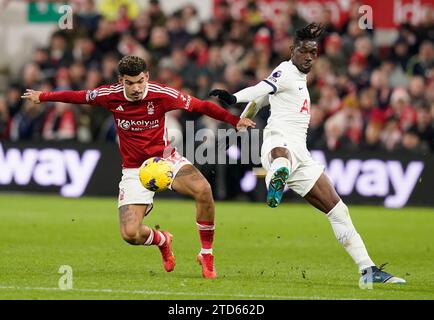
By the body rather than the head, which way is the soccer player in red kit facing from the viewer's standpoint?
toward the camera

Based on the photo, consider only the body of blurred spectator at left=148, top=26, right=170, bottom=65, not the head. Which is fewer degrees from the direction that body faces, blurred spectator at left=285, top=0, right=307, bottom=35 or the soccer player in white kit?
the soccer player in white kit

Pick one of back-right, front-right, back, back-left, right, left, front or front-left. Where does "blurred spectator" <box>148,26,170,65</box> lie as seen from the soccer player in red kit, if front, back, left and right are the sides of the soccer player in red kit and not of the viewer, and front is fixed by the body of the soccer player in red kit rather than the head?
back

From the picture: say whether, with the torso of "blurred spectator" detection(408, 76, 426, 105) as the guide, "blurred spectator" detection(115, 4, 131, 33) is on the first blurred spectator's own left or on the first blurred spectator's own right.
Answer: on the first blurred spectator's own right

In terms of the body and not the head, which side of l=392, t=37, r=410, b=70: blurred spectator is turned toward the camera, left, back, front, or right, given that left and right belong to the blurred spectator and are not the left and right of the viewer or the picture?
front

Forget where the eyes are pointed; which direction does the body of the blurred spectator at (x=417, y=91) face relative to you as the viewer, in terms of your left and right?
facing the viewer
